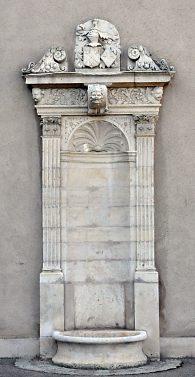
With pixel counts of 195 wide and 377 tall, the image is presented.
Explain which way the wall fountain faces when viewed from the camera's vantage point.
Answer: facing the viewer
